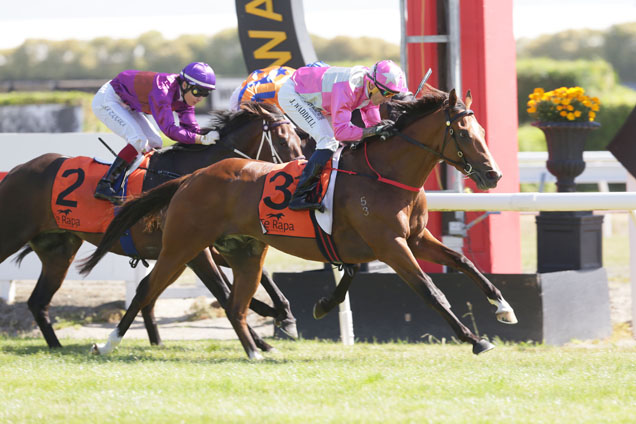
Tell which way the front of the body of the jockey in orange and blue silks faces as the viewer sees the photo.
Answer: to the viewer's right

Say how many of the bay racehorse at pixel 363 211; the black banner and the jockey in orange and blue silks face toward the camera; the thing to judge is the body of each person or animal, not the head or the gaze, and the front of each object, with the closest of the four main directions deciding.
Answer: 1

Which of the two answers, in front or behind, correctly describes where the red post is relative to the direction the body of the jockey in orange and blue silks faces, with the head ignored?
in front

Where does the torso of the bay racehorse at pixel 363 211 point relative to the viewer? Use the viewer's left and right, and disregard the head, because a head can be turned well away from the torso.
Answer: facing to the right of the viewer

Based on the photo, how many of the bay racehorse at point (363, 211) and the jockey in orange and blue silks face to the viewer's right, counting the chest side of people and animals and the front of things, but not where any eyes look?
2

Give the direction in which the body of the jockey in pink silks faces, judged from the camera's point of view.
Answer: to the viewer's right

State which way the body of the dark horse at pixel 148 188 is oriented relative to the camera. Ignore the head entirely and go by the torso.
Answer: to the viewer's right

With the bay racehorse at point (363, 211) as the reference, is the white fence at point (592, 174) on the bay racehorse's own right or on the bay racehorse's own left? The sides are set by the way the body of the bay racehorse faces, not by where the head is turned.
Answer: on the bay racehorse's own left

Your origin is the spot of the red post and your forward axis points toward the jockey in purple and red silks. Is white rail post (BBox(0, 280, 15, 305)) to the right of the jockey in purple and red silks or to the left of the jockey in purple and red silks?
right

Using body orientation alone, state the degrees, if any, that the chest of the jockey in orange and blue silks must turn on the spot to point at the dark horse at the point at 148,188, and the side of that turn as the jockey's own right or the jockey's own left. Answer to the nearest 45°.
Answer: approximately 135° to the jockey's own right

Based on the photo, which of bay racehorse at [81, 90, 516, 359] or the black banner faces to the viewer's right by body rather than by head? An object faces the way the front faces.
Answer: the bay racehorse
